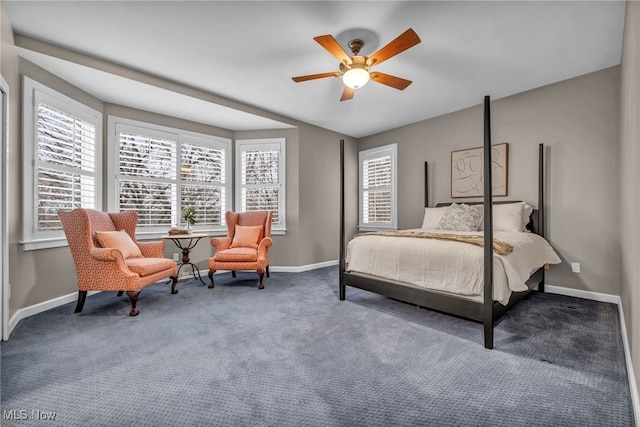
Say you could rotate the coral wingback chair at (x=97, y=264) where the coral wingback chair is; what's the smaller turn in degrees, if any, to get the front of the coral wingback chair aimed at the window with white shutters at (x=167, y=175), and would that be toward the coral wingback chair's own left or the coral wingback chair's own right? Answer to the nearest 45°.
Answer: approximately 90° to the coral wingback chair's own left

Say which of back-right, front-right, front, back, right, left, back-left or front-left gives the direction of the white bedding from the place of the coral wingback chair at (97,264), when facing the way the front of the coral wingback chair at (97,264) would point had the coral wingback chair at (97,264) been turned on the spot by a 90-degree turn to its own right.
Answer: left

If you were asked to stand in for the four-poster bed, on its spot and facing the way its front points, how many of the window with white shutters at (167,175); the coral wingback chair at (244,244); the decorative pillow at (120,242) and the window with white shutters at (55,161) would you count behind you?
0

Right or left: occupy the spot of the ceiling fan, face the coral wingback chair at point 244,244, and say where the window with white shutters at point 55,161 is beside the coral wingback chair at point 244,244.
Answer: left

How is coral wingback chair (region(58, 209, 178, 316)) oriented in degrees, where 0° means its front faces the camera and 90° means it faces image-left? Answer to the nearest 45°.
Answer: approximately 315°

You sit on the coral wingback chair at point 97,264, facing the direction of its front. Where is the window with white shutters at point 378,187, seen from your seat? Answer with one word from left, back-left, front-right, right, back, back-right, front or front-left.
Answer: front-left

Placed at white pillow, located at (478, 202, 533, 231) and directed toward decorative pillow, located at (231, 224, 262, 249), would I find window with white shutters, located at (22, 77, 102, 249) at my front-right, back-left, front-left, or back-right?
front-left

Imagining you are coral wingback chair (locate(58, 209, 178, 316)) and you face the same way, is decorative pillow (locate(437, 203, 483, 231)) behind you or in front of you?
in front

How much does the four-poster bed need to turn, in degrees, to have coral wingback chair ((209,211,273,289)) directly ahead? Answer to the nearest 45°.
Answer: approximately 45° to its right

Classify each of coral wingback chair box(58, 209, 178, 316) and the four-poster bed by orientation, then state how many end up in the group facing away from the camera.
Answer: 0

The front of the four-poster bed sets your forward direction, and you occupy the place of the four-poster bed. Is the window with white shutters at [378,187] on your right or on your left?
on your right

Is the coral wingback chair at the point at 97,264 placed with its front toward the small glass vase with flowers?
no

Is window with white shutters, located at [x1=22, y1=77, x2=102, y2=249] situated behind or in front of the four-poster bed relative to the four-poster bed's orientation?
in front

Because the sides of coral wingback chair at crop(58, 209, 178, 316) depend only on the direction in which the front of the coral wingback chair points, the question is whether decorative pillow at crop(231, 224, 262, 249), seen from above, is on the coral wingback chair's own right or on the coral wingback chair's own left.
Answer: on the coral wingback chair's own left
